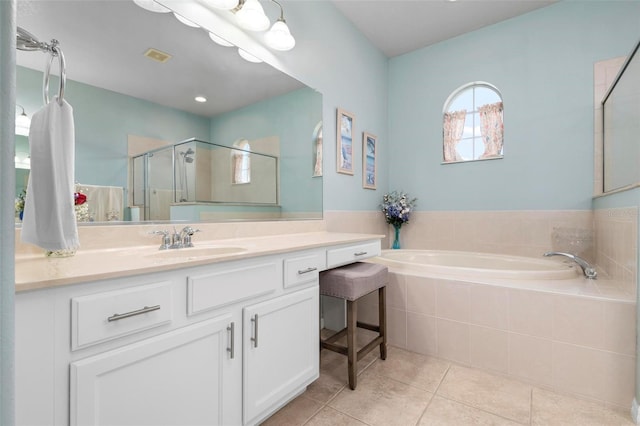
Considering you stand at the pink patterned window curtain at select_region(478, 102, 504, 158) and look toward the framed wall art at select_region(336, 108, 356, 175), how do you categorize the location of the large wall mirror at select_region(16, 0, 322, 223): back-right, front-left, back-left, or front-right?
front-left

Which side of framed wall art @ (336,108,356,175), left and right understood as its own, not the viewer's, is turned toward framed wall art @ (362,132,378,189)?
left

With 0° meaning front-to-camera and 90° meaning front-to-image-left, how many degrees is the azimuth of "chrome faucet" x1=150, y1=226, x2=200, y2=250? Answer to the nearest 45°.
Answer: approximately 315°

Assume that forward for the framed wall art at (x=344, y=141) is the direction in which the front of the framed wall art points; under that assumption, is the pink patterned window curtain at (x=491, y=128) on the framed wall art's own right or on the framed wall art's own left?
on the framed wall art's own left

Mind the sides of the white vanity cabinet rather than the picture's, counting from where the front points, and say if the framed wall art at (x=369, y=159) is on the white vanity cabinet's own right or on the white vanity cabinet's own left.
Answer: on the white vanity cabinet's own left

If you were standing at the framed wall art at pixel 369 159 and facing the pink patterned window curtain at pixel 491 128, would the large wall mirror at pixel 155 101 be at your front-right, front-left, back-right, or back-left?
back-right

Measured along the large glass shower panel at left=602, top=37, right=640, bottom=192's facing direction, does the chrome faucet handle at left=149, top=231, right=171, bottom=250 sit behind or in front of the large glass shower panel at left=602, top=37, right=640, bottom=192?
in front

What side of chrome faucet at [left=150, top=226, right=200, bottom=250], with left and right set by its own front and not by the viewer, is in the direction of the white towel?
right

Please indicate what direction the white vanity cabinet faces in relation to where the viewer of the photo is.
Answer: facing the viewer and to the right of the viewer

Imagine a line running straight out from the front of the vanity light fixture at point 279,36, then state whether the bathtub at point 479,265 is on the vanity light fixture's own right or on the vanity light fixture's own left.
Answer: on the vanity light fixture's own left

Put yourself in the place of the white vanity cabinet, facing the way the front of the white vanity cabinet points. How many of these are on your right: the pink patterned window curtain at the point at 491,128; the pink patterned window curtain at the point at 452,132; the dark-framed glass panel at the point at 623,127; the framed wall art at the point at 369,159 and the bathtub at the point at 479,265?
0

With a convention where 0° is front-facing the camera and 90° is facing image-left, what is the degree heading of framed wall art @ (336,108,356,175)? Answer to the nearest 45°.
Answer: approximately 315°

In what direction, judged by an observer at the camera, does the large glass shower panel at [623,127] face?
facing the viewer and to the left of the viewer

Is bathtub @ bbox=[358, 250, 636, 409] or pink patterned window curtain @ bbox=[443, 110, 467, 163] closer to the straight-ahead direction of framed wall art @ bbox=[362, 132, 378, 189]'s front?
the bathtub
